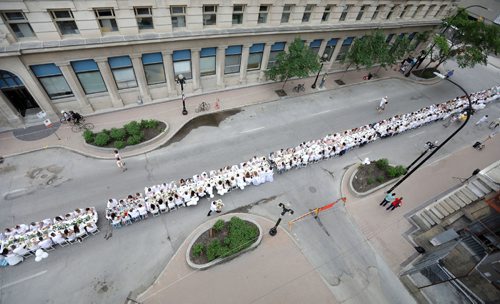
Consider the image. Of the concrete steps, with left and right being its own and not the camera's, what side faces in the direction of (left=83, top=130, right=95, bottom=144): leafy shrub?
front

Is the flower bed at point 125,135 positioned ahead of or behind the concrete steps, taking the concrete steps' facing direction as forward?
ahead

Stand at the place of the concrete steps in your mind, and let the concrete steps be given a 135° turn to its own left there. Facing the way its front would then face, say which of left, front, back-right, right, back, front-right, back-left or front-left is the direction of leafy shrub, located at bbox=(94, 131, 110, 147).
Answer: back-right

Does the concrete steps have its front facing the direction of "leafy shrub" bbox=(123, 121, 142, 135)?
no

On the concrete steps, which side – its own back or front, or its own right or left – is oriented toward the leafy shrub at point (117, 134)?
front
